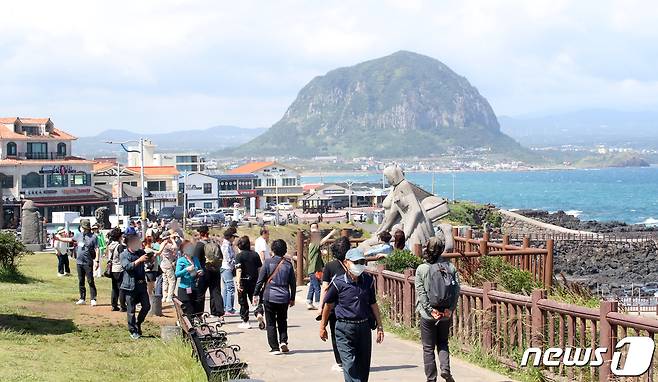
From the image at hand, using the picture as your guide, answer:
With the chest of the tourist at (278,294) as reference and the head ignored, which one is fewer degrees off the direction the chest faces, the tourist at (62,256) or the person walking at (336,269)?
the tourist

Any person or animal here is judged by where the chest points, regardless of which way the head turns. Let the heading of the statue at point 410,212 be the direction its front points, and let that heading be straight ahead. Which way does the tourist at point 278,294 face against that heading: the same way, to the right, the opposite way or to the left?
to the right

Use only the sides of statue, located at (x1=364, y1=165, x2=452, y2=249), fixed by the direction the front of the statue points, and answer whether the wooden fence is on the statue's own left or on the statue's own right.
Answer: on the statue's own left

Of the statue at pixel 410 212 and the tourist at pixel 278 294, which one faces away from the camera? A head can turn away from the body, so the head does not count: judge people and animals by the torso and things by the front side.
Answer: the tourist

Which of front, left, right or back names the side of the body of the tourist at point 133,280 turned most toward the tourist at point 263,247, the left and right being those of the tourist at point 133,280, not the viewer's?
left

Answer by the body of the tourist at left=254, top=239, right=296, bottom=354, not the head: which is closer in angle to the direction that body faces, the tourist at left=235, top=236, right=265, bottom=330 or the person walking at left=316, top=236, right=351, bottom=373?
the tourist

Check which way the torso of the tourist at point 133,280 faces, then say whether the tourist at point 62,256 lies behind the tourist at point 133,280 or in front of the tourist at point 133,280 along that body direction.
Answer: behind

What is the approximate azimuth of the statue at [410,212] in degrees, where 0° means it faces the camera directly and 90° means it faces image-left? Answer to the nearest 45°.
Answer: approximately 90°

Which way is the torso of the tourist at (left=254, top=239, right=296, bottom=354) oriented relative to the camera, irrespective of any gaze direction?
away from the camera

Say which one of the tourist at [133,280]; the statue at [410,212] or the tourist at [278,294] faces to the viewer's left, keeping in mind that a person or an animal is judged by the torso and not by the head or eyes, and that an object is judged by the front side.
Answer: the statue

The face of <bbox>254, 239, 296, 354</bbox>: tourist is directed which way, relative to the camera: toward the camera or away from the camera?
away from the camera

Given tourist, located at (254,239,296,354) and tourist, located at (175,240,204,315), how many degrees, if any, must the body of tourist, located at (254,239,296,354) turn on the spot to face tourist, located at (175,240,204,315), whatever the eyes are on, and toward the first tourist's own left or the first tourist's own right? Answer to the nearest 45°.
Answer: approximately 45° to the first tourist's own left
